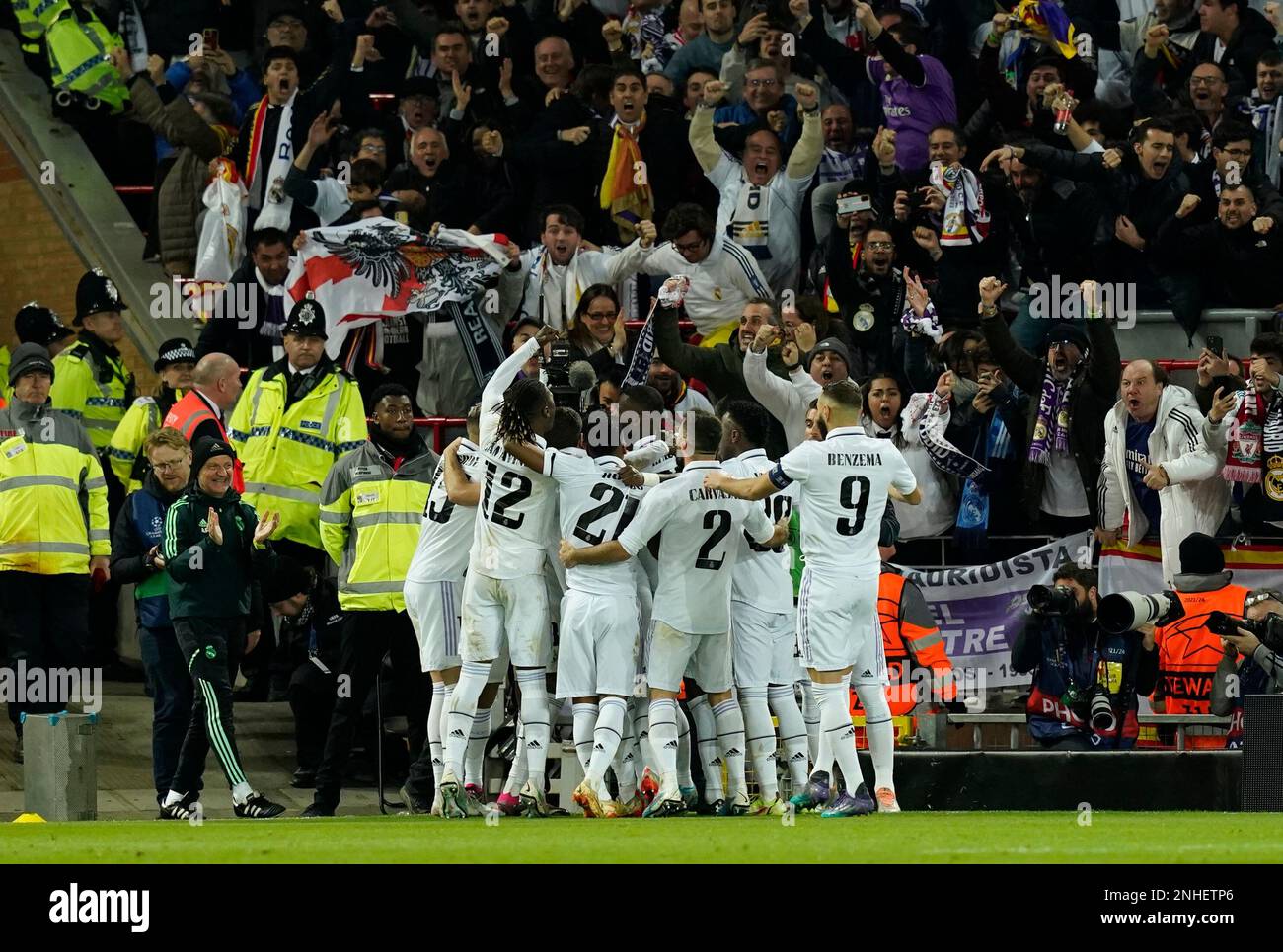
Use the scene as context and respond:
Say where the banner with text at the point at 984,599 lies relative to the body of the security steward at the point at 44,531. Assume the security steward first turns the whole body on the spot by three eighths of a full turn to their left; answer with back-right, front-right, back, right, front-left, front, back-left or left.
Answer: front-right

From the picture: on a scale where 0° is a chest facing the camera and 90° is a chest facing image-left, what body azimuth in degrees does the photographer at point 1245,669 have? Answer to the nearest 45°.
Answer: approximately 45°

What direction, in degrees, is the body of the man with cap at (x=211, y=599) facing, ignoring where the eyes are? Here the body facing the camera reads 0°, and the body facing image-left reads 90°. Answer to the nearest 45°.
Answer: approximately 315°

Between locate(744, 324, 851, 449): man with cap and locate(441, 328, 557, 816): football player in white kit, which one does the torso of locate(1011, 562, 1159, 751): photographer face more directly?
the football player in white kit

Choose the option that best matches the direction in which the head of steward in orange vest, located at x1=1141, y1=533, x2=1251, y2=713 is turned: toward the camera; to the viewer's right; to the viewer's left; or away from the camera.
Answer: away from the camera

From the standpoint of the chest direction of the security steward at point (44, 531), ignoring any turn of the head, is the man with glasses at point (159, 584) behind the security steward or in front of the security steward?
in front

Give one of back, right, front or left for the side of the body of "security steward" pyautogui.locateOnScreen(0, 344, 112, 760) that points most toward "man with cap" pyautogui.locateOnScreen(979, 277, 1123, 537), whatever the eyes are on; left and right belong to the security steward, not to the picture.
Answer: left

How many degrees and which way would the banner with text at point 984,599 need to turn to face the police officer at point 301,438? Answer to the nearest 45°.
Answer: approximately 90° to its right

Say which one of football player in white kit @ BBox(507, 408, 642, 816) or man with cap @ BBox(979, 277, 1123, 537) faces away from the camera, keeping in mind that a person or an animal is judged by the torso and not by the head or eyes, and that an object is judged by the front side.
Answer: the football player in white kit

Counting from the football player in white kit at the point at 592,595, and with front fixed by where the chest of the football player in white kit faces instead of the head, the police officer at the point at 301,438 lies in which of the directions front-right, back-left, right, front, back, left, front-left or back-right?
front-left

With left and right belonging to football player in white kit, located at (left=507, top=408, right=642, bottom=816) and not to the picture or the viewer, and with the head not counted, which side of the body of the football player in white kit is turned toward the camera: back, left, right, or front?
back
